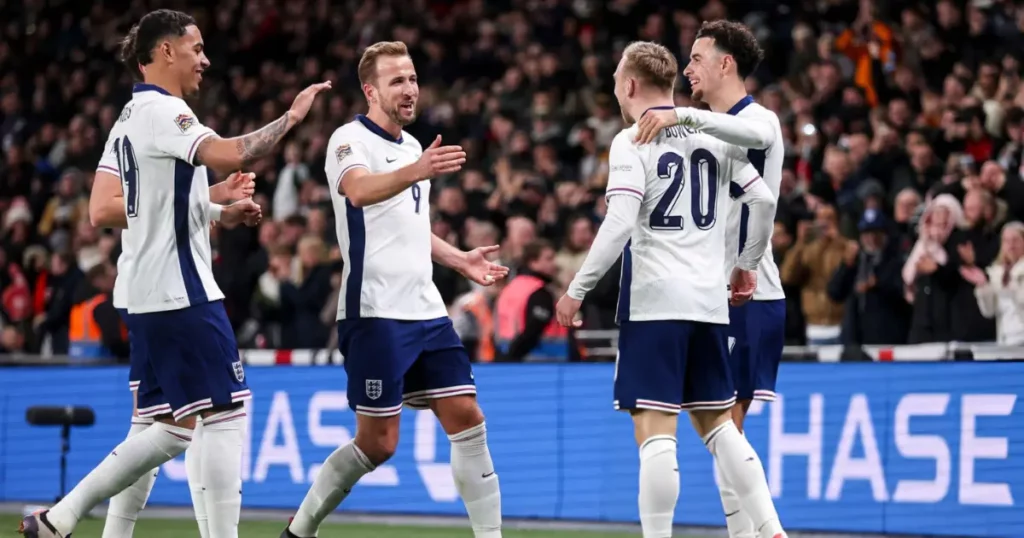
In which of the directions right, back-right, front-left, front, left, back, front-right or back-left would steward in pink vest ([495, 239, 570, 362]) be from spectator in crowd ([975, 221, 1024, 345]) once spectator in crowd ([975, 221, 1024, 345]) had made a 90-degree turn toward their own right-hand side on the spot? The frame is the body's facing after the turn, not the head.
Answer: front

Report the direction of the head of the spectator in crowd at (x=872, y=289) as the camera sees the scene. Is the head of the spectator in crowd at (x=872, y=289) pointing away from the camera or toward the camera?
toward the camera

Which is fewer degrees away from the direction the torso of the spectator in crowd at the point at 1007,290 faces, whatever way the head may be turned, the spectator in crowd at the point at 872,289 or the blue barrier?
the blue barrier

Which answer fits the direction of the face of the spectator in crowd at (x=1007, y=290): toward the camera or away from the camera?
toward the camera

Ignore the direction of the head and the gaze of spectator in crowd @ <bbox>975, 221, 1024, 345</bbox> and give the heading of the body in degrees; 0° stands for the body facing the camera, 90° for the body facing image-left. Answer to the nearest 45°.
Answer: approximately 0°

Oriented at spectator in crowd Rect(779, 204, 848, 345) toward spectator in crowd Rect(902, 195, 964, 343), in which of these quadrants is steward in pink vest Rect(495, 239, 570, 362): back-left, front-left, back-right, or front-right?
back-right

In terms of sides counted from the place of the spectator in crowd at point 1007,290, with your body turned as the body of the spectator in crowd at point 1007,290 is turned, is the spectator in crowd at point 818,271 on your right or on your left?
on your right

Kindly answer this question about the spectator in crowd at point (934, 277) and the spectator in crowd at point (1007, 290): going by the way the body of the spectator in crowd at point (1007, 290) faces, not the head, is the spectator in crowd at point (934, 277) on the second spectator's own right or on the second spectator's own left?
on the second spectator's own right

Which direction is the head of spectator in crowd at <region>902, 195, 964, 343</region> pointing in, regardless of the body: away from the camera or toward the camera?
toward the camera

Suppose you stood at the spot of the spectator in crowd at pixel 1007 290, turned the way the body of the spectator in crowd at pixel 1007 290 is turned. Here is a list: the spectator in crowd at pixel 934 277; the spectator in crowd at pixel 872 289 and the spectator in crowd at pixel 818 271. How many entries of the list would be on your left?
0
